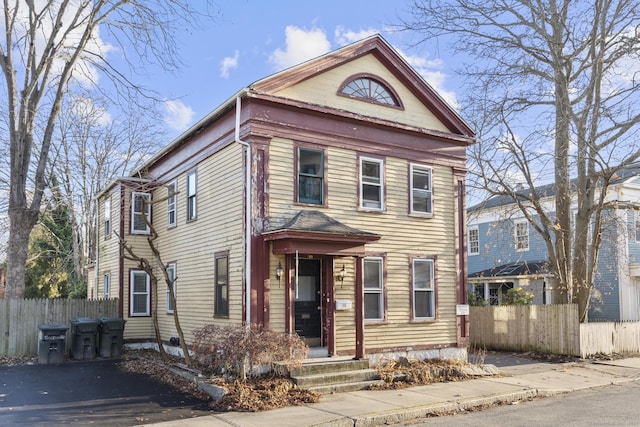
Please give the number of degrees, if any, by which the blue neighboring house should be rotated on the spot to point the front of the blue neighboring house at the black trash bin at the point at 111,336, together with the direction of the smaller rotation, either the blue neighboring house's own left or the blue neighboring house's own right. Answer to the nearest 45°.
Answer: approximately 90° to the blue neighboring house's own right

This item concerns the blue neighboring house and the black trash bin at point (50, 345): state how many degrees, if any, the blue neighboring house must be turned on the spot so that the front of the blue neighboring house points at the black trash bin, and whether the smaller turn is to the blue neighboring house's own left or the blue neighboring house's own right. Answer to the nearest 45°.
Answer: approximately 90° to the blue neighboring house's own right

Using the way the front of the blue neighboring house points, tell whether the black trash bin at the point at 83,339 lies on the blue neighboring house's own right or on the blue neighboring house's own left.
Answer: on the blue neighboring house's own right

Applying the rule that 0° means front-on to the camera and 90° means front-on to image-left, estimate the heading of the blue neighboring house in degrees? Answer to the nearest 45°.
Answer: approximately 315°

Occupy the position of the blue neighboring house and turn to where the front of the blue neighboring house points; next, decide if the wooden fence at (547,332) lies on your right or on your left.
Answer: on your right

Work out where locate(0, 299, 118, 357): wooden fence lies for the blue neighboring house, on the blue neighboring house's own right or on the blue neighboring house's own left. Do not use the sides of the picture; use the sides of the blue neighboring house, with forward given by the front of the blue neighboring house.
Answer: on the blue neighboring house's own right
